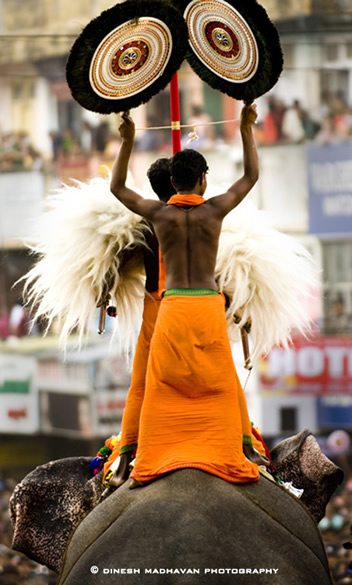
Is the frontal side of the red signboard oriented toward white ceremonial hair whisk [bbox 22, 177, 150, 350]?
yes

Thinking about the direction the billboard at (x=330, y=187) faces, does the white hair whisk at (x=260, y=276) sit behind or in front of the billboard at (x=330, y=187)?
in front

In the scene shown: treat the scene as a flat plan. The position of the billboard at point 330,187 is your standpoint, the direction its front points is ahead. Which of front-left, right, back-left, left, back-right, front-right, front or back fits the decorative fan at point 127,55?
front

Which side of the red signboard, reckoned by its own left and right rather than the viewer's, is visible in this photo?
front

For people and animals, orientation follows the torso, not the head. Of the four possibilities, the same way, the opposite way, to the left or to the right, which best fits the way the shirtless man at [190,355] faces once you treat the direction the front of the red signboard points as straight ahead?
the opposite way

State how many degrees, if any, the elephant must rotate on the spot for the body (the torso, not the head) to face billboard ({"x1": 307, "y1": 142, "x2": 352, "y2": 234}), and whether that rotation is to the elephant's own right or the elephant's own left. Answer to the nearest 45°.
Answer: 0° — it already faces it

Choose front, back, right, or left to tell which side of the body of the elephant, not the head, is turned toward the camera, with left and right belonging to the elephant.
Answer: back

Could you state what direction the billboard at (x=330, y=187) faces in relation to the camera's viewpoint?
facing the viewer

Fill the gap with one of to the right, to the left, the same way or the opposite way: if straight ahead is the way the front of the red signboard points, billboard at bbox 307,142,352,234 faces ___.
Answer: the same way

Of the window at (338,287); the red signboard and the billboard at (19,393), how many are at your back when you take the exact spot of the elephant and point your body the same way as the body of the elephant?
0

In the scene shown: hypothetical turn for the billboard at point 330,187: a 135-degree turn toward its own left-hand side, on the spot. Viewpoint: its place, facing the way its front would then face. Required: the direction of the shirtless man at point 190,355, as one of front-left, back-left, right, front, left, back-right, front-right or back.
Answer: back-right

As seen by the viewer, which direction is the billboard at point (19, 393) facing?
toward the camera

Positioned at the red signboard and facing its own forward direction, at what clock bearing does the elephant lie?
The elephant is roughly at 12 o'clock from the red signboard.

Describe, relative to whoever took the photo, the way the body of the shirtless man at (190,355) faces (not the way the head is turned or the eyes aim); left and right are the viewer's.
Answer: facing away from the viewer

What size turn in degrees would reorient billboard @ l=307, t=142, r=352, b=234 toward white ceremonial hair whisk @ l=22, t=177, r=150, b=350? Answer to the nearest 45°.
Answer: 0° — it already faces it

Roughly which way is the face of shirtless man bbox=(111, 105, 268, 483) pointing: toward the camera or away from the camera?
away from the camera

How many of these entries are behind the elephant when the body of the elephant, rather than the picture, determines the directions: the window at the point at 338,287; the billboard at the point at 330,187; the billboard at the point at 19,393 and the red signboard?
0

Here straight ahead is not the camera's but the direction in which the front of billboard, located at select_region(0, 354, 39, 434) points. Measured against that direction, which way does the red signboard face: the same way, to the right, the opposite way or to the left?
the same way

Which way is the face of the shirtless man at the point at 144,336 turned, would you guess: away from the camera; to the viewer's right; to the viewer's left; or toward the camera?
away from the camera
